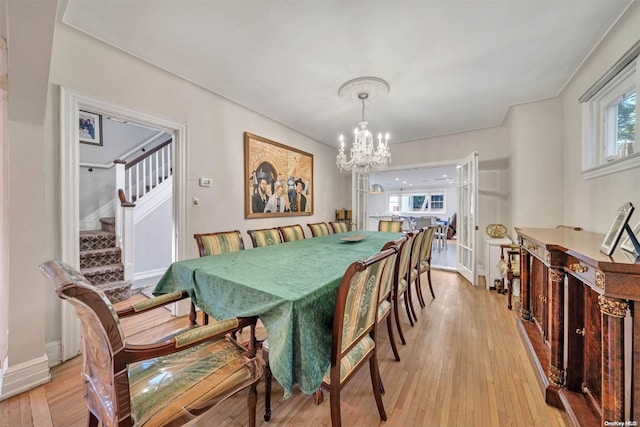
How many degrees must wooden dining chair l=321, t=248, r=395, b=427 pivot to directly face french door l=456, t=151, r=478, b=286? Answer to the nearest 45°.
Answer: approximately 90° to its right

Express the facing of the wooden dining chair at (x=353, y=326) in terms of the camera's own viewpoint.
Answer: facing away from the viewer and to the left of the viewer

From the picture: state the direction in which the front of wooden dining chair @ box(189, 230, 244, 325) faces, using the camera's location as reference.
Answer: facing the viewer and to the right of the viewer

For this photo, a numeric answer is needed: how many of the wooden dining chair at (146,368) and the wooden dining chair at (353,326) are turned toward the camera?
0

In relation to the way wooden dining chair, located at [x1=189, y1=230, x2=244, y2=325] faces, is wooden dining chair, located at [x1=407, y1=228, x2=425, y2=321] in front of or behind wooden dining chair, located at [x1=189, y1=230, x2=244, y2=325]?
in front

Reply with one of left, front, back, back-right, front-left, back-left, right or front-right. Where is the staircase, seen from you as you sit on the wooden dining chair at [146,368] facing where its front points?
front-left

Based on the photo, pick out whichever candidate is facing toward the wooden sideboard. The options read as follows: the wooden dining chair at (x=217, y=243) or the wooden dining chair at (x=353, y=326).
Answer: the wooden dining chair at (x=217, y=243)

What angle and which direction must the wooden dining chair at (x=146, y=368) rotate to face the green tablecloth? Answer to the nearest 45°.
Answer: approximately 45° to its left

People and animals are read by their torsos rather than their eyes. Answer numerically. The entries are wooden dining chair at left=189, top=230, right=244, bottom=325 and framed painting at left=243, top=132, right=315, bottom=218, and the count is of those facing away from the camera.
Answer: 0

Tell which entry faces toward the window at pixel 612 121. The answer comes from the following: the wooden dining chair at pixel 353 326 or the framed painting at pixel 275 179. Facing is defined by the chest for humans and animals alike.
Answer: the framed painting

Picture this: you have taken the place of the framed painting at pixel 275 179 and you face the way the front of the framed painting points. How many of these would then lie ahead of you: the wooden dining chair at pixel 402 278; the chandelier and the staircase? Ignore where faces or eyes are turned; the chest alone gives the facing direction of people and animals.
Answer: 2

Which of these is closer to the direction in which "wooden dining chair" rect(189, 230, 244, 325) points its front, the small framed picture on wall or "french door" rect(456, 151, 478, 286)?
the french door

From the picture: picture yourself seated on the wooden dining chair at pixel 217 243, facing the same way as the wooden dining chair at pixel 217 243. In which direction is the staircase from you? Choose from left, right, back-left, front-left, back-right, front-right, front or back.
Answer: back

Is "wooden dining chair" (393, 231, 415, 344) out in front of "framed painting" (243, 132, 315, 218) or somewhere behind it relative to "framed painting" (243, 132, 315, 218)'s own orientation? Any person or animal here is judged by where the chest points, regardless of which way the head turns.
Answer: in front

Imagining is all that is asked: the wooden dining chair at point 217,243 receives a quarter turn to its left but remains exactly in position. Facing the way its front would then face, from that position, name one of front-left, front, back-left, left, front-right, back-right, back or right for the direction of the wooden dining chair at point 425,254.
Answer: front-right
